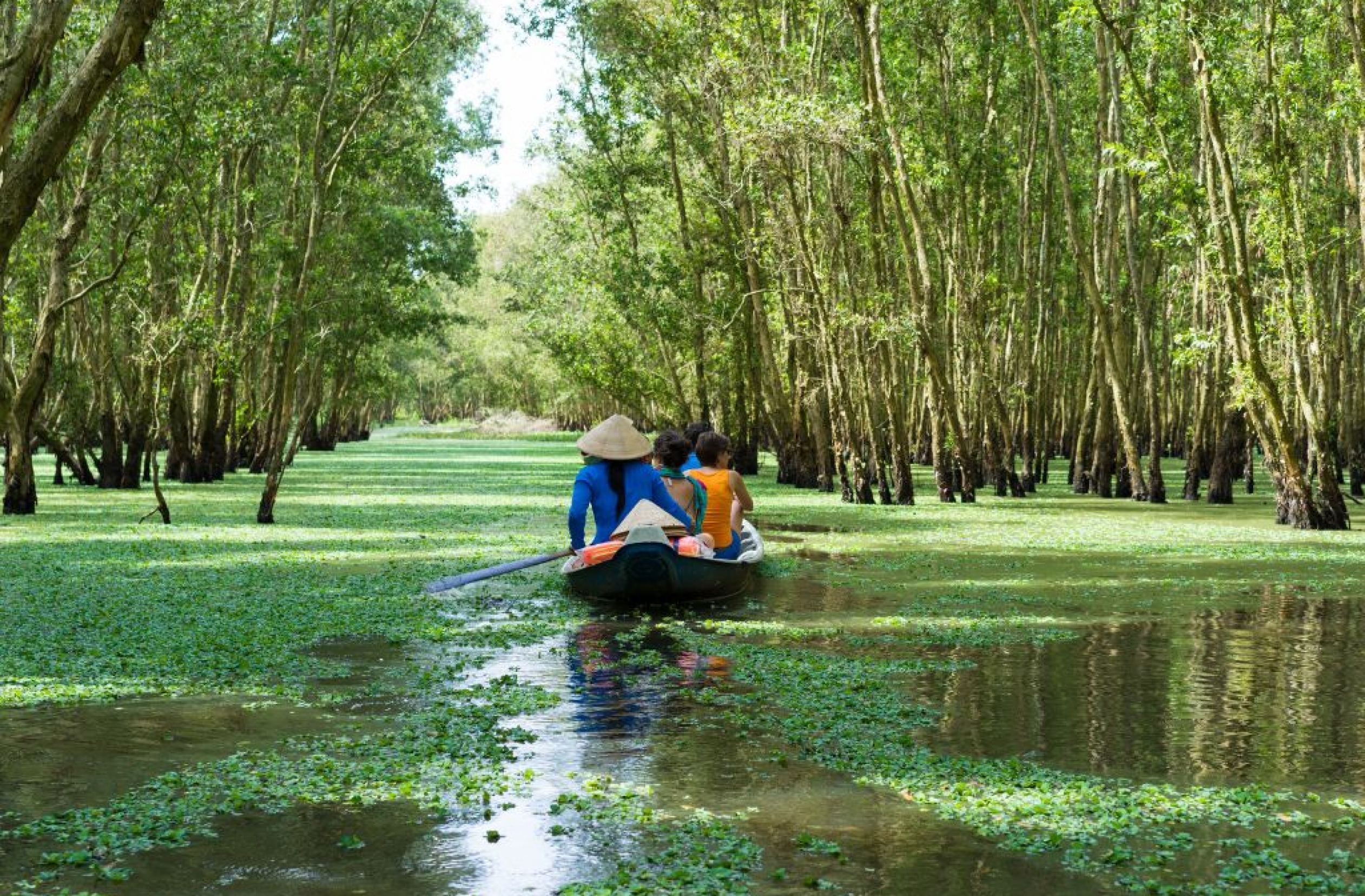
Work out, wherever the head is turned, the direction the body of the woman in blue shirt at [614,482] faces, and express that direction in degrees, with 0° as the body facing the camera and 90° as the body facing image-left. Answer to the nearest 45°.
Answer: approximately 180°

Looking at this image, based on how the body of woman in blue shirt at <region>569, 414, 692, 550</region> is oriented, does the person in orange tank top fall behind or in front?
in front
